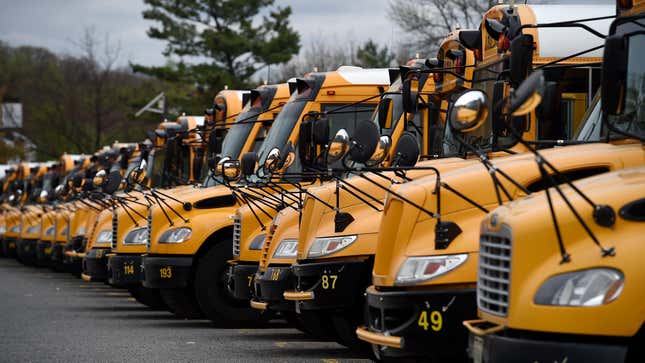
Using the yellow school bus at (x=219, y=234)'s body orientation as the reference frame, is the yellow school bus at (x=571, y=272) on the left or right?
on its left

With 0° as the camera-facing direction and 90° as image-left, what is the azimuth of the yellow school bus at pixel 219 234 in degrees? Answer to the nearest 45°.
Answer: approximately 45°

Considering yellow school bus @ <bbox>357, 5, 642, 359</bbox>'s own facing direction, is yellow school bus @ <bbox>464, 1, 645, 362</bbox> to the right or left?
on its left

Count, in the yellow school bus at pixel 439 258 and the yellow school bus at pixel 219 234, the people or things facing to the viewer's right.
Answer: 0

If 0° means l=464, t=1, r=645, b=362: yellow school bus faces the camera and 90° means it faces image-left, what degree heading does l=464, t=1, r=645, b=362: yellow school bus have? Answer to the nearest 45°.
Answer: approximately 45°

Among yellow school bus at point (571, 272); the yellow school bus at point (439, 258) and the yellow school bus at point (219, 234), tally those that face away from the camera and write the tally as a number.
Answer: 0

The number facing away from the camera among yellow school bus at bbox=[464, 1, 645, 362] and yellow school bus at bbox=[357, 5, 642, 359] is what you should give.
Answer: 0

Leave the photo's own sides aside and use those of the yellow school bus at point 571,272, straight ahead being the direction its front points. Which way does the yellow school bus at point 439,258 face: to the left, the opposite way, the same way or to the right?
the same way

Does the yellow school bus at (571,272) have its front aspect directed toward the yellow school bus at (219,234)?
no

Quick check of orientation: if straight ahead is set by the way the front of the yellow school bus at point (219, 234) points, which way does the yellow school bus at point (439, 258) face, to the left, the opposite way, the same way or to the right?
the same way

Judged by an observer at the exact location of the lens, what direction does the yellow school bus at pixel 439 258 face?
facing the viewer and to the left of the viewer
